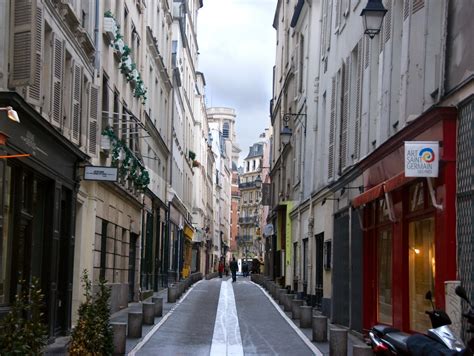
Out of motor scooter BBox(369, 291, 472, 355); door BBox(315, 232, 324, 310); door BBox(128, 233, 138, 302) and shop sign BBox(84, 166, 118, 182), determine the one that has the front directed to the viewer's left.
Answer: door BBox(315, 232, 324, 310)

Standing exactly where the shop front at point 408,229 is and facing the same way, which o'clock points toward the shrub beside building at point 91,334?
The shrub beside building is roughly at 12 o'clock from the shop front.

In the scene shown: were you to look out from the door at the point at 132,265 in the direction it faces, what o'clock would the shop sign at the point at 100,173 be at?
The shop sign is roughly at 3 o'clock from the door.

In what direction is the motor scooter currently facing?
to the viewer's right

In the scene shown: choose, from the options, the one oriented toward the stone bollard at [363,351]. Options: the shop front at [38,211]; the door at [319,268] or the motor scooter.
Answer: the shop front

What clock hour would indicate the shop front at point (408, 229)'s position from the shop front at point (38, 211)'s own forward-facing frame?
the shop front at point (408, 229) is roughly at 11 o'clock from the shop front at point (38, 211).

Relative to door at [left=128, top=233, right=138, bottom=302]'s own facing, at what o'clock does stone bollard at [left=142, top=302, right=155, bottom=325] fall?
The stone bollard is roughly at 3 o'clock from the door.

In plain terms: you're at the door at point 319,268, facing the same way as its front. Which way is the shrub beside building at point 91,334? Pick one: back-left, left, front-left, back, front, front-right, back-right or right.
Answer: left

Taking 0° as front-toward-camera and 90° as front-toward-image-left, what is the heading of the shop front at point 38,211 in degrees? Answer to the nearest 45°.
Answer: approximately 315°

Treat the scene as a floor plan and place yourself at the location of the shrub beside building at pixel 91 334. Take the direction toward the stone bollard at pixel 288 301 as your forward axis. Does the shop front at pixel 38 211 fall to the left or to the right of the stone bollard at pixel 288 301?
left

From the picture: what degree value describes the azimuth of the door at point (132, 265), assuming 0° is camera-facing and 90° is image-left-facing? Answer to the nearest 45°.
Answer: approximately 270°

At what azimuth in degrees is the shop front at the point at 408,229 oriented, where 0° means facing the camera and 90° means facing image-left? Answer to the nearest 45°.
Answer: approximately 45°

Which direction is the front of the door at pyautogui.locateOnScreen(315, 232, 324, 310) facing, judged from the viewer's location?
facing to the left of the viewer

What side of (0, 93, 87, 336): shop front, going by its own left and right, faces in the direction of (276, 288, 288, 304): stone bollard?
left
